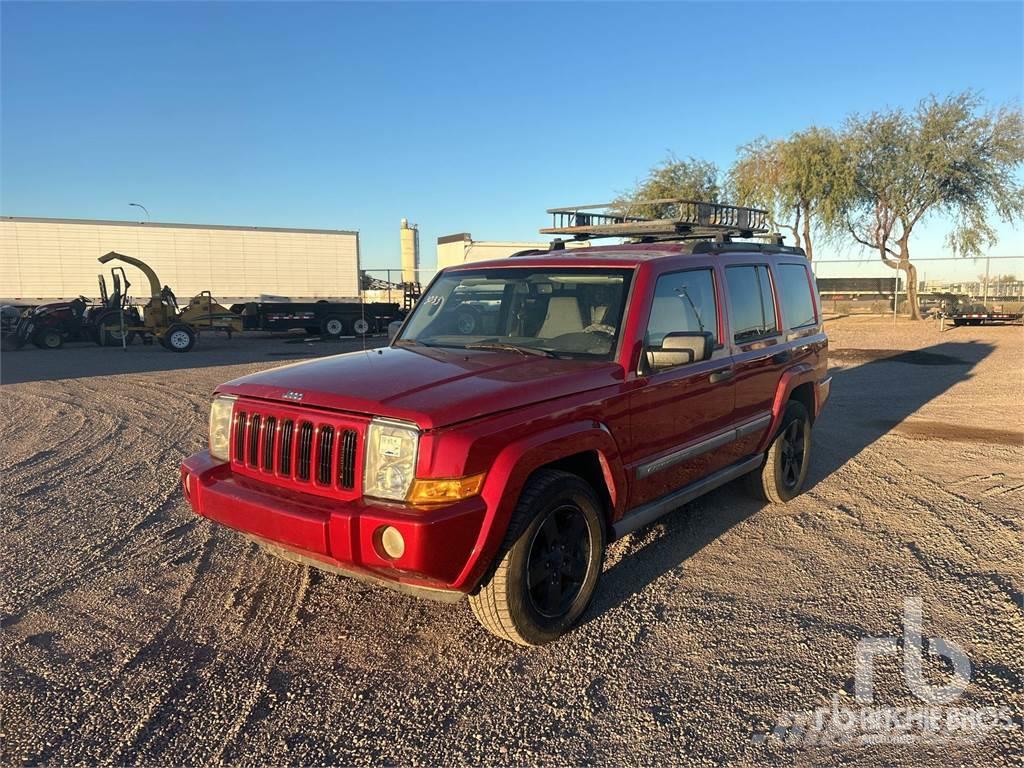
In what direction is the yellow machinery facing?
to the viewer's left

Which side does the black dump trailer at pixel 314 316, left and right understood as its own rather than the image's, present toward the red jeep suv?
left

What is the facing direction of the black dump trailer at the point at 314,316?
to the viewer's left

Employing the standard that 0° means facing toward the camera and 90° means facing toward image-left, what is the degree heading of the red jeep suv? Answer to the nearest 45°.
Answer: approximately 45°

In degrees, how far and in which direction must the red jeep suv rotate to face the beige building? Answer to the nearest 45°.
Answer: approximately 135° to its right

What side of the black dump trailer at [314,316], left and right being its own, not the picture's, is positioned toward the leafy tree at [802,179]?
back

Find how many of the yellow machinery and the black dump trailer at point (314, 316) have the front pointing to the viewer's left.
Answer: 2
